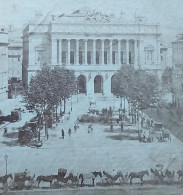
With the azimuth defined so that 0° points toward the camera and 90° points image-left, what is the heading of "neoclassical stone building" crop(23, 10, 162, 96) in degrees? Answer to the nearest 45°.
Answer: approximately 0°

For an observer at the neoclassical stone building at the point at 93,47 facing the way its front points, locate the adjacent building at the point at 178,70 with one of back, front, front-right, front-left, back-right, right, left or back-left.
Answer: left

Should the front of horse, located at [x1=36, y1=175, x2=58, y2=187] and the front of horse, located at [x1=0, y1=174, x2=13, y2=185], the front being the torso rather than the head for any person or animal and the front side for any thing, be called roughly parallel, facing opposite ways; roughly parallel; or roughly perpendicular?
roughly parallel

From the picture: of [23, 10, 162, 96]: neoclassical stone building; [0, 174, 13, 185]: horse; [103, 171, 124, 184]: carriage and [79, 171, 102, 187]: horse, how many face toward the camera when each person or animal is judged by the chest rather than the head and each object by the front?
1

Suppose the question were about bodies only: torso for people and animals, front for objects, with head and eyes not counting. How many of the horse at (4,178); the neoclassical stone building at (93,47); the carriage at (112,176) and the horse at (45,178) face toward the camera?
1
